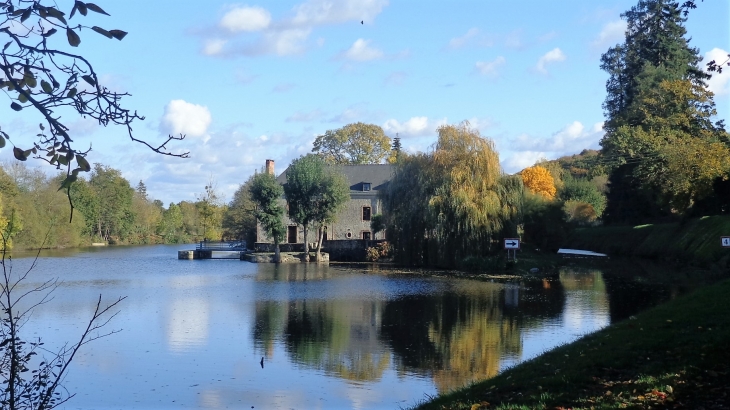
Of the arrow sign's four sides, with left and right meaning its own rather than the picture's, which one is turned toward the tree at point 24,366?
front

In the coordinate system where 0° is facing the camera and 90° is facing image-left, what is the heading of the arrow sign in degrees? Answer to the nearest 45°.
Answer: approximately 0°

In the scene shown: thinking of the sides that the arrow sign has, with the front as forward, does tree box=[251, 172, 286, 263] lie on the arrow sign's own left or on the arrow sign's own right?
on the arrow sign's own right

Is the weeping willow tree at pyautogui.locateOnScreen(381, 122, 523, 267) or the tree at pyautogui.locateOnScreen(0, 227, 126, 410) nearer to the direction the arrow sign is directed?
the tree

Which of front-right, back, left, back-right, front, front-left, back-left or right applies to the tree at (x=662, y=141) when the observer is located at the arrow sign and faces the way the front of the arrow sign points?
back-left

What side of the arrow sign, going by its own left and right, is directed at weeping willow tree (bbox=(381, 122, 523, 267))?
right

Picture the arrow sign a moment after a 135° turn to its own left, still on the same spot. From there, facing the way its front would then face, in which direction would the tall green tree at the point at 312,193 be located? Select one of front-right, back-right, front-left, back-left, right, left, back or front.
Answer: left
